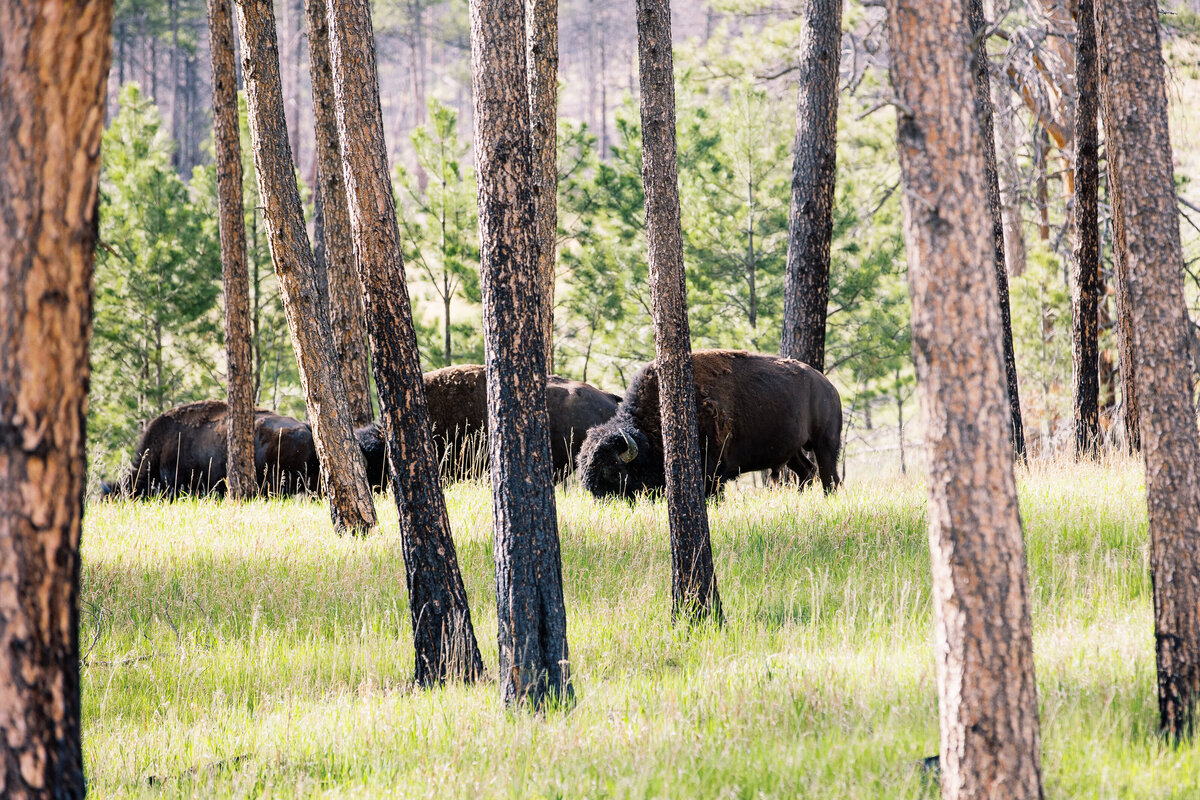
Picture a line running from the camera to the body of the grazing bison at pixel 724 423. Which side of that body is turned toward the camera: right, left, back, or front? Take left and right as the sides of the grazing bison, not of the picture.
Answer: left

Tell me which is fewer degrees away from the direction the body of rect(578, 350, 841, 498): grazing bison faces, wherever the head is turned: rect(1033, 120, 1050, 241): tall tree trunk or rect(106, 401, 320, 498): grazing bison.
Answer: the grazing bison

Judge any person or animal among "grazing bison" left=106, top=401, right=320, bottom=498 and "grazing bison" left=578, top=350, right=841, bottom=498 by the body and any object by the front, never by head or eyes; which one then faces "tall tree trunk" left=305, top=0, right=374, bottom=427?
"grazing bison" left=578, top=350, right=841, bottom=498

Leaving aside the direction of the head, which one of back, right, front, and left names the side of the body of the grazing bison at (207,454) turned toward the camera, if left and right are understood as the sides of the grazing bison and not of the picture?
left

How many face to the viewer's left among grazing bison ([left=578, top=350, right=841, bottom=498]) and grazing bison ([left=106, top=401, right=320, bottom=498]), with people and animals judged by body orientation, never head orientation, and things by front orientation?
2

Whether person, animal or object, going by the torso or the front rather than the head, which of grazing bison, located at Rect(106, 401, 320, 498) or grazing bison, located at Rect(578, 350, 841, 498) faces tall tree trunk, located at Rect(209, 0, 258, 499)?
grazing bison, located at Rect(578, 350, 841, 498)

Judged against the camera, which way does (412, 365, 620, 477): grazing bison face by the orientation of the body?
to the viewer's left
